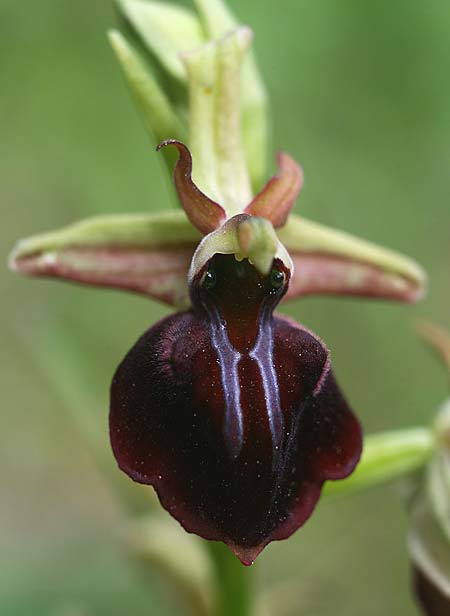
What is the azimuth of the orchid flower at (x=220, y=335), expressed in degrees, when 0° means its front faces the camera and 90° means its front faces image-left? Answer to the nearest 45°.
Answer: approximately 0°
